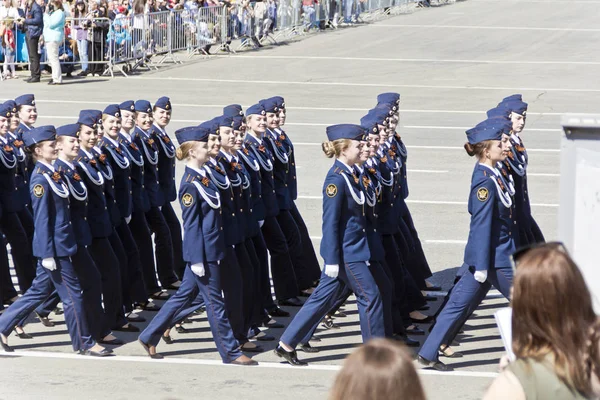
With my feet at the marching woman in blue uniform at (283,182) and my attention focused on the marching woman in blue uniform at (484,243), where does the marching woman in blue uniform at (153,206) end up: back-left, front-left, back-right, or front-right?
back-right

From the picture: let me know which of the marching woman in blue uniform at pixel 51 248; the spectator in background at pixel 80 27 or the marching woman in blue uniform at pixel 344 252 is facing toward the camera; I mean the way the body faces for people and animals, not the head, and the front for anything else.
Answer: the spectator in background

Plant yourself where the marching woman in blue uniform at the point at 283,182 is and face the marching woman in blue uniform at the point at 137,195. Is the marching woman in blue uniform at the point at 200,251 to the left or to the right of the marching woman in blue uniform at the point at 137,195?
left
